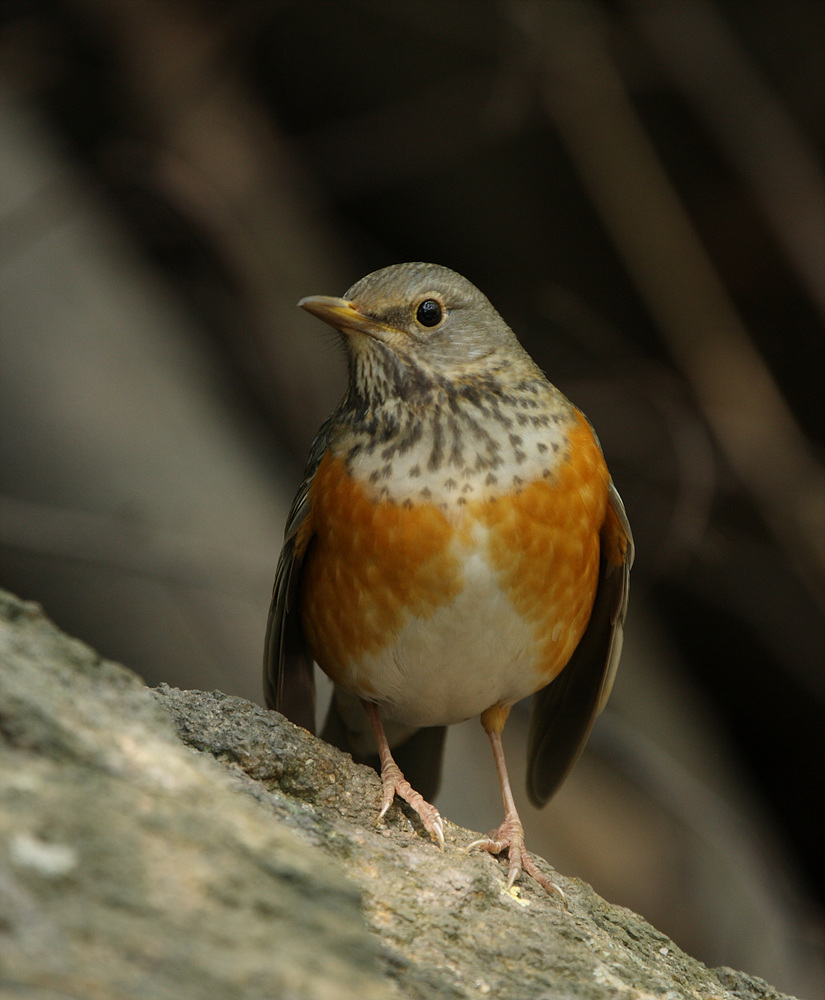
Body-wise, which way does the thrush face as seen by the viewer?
toward the camera
